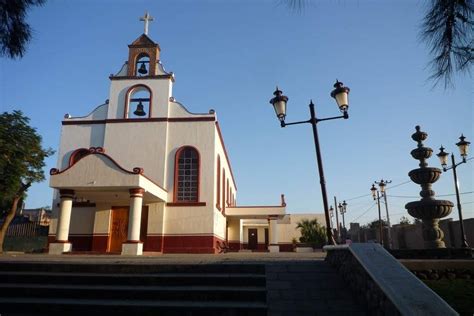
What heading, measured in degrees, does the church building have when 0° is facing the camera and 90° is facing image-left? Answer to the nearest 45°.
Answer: approximately 45°

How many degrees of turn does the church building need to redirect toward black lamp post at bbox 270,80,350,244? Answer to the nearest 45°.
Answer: approximately 90° to its left

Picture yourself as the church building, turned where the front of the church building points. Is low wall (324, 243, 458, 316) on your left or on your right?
on your left

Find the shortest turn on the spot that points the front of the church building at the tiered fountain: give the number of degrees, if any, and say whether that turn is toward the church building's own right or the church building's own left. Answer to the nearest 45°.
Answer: approximately 90° to the church building's own left

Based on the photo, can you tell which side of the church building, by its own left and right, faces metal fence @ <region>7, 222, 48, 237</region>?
right

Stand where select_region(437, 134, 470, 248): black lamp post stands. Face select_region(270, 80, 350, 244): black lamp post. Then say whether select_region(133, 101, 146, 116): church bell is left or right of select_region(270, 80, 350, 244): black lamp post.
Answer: right

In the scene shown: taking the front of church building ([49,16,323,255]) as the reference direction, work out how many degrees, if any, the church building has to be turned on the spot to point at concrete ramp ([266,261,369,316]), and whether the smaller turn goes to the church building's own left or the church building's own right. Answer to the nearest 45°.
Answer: approximately 45° to the church building's own left

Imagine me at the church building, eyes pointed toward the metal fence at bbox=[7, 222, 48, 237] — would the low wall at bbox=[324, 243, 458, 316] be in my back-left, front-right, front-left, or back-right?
back-left
